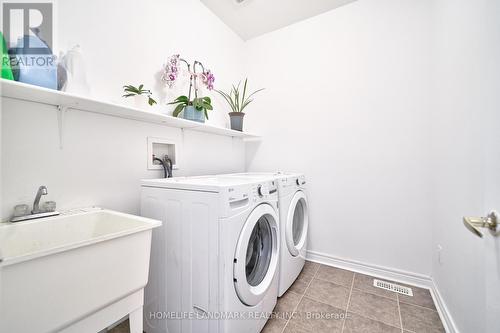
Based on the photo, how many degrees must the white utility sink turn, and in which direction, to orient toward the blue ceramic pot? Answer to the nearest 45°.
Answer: approximately 90° to its left

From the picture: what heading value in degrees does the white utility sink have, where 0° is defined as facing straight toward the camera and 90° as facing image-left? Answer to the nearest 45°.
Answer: approximately 315°

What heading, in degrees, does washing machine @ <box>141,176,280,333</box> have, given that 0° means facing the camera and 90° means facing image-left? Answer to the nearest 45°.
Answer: approximately 315°

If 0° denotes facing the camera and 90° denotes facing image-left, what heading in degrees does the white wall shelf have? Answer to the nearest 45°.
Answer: approximately 315°

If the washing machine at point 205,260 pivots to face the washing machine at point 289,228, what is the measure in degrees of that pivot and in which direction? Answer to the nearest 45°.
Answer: approximately 90° to its left
